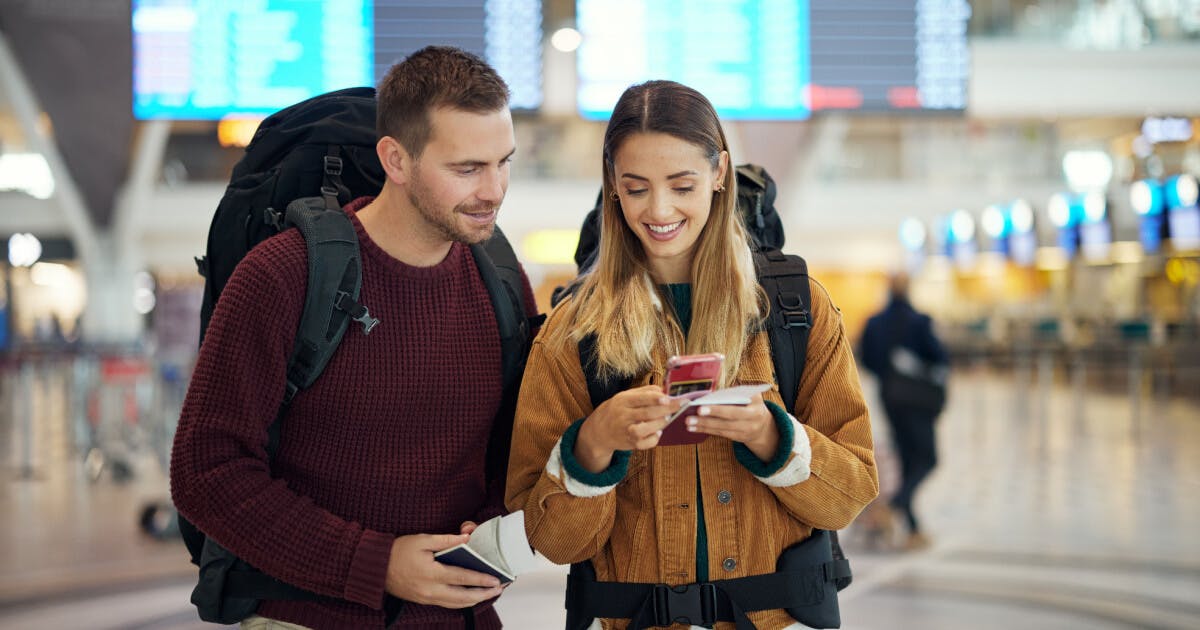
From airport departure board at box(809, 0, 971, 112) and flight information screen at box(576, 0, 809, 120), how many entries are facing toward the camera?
2

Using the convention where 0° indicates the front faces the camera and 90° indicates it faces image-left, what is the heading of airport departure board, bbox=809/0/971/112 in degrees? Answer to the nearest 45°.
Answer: approximately 0°

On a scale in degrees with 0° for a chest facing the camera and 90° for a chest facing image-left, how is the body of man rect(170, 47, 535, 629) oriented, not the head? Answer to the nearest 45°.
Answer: approximately 315°

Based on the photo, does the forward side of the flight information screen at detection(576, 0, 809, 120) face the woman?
yes

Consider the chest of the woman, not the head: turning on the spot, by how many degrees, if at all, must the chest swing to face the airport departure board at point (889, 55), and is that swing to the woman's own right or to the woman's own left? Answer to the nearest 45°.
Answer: approximately 180°

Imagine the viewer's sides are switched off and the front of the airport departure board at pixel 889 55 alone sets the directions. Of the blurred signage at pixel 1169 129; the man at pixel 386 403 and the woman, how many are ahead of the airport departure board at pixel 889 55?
2

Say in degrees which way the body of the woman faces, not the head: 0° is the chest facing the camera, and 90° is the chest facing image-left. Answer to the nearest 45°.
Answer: approximately 0°

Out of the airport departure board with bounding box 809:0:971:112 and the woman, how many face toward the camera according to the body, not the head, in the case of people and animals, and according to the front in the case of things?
2

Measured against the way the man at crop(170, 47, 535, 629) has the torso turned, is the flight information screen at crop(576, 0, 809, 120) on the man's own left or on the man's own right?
on the man's own left

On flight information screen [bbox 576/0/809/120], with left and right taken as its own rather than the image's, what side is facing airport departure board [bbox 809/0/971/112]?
left
